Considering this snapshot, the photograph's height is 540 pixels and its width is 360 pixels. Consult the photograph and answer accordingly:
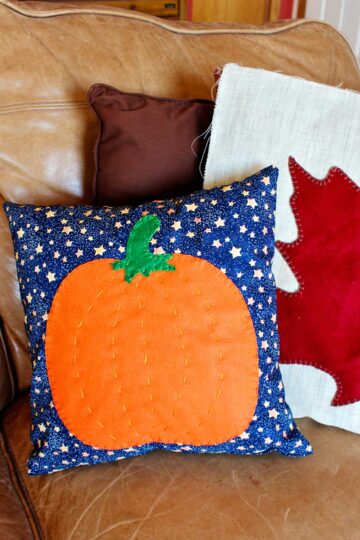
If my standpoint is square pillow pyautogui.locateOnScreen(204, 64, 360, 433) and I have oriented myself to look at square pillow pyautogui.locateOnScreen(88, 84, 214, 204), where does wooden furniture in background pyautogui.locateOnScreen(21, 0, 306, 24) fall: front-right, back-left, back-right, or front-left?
front-right

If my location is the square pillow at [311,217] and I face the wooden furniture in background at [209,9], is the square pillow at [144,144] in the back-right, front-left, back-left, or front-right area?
front-left

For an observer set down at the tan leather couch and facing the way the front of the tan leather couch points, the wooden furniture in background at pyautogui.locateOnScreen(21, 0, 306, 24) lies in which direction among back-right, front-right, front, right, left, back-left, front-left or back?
back

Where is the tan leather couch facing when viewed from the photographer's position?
facing the viewer
